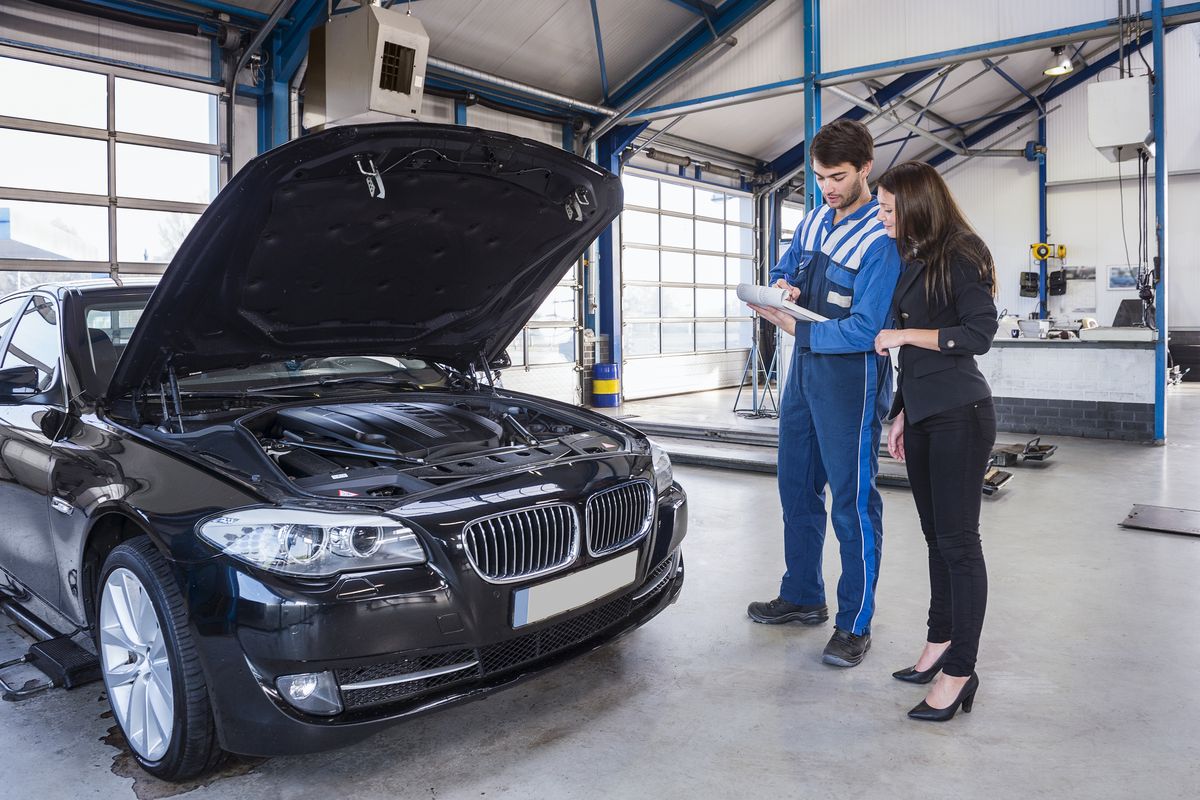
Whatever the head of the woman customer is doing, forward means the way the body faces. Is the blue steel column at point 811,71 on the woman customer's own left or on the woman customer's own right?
on the woman customer's own right

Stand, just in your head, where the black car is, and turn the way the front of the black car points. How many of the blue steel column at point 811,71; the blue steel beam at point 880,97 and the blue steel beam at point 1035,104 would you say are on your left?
3

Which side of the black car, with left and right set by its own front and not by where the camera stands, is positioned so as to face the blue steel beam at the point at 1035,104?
left

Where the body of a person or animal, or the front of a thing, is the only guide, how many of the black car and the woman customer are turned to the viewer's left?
1

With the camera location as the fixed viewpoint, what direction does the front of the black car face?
facing the viewer and to the right of the viewer

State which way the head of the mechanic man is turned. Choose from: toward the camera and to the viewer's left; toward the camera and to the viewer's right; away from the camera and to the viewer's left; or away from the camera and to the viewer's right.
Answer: toward the camera and to the viewer's left

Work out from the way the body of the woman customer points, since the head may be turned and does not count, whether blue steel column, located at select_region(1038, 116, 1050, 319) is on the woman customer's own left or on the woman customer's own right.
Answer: on the woman customer's own right

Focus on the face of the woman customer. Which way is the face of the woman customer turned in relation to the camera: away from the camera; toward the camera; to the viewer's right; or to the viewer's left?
to the viewer's left

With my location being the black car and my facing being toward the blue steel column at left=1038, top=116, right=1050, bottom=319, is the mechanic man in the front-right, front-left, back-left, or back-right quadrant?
front-right

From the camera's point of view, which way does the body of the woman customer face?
to the viewer's left

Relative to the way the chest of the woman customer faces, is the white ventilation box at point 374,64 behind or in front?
in front
